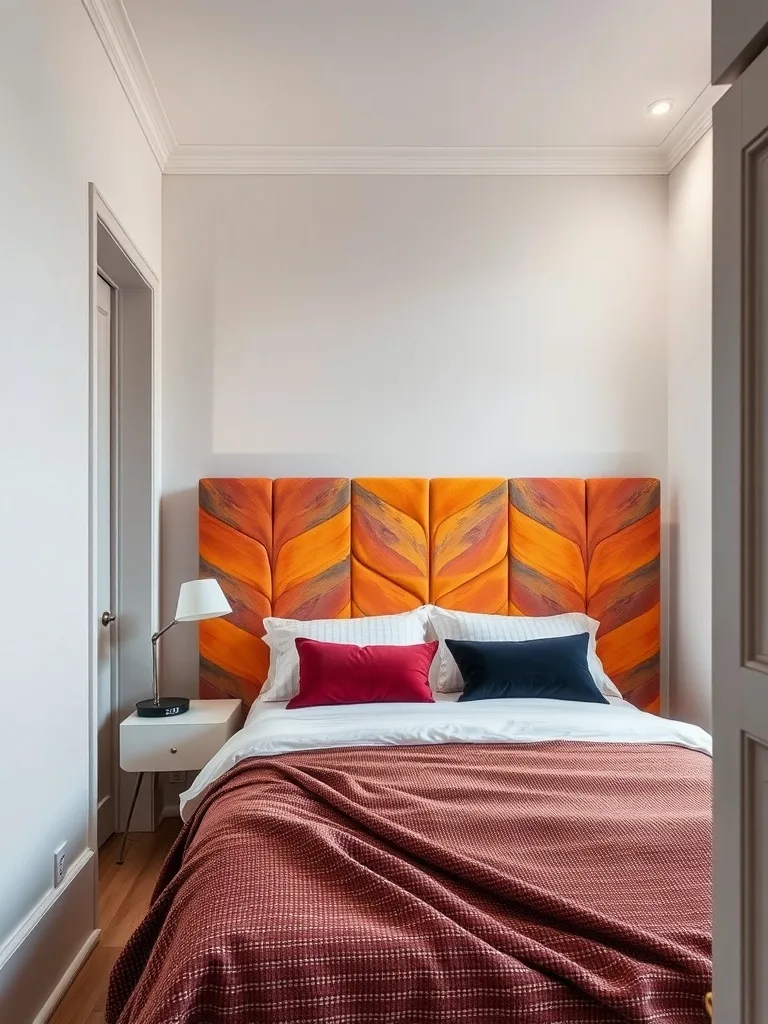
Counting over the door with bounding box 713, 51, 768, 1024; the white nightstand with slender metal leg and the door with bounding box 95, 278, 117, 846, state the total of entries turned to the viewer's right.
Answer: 1

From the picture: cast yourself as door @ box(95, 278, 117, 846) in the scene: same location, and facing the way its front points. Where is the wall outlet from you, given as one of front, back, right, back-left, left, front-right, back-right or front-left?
right

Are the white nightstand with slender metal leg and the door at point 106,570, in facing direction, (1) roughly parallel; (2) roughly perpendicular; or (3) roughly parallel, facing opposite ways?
roughly perpendicular

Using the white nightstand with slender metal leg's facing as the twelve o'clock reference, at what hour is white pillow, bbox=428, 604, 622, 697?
The white pillow is roughly at 9 o'clock from the white nightstand with slender metal leg.

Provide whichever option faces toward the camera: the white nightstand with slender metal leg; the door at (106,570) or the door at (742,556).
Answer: the white nightstand with slender metal leg

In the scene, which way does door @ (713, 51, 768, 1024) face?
to the viewer's left

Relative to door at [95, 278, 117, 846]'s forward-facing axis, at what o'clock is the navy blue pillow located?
The navy blue pillow is roughly at 1 o'clock from the door.

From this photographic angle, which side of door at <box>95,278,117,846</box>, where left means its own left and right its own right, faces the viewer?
right
